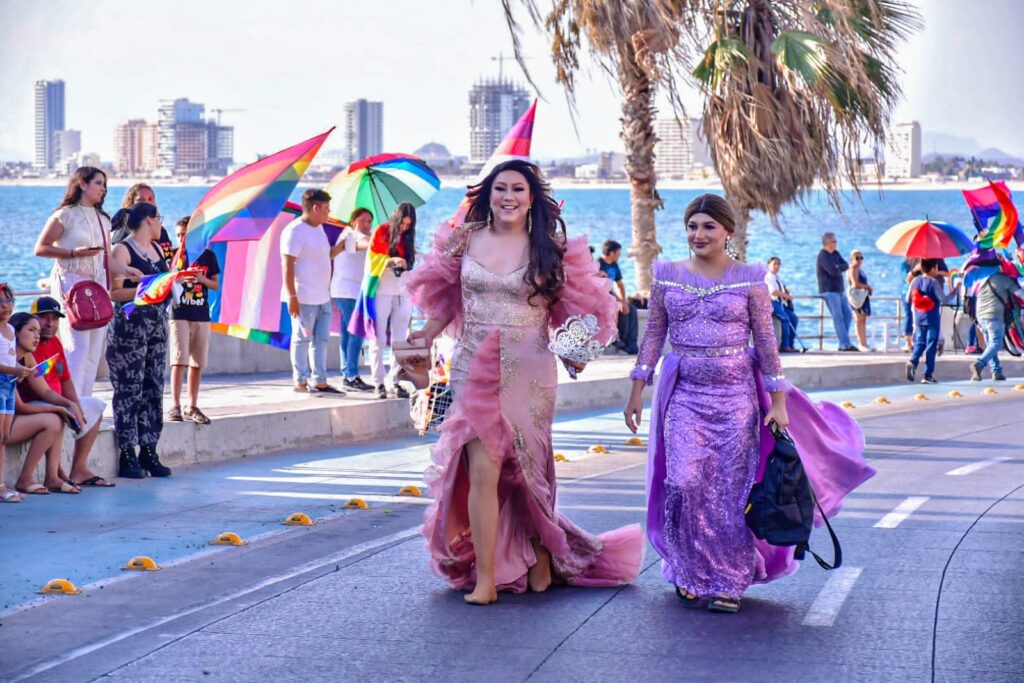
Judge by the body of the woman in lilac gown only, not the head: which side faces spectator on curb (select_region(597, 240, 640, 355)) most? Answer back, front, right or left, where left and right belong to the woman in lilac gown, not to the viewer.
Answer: back

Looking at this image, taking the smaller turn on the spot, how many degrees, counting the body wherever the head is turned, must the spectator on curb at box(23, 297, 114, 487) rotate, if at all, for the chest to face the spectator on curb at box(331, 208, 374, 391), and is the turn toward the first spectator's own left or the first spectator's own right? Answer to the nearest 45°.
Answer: approximately 90° to the first spectator's own left

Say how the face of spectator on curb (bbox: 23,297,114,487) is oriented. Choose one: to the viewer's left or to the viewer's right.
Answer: to the viewer's right

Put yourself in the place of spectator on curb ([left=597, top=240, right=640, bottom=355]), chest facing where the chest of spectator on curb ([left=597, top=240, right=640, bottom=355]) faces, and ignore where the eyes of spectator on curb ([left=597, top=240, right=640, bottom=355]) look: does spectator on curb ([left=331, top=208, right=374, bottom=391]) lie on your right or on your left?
on your right

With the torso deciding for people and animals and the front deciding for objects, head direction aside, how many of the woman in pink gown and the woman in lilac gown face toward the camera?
2

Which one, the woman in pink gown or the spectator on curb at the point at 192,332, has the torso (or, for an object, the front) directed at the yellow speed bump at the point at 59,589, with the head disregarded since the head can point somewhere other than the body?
the spectator on curb

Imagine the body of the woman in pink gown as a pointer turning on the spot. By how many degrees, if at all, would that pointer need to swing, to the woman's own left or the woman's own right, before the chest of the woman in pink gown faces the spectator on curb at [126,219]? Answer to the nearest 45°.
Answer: approximately 135° to the woman's own right
